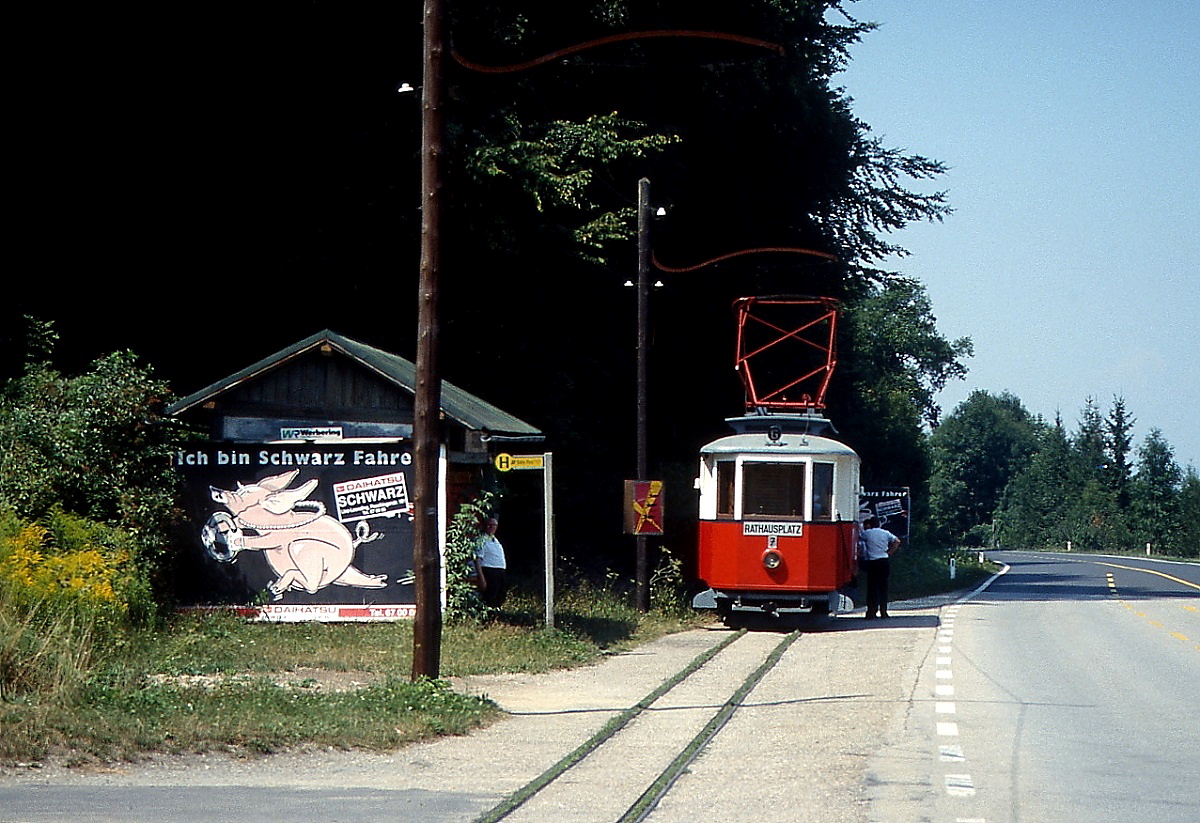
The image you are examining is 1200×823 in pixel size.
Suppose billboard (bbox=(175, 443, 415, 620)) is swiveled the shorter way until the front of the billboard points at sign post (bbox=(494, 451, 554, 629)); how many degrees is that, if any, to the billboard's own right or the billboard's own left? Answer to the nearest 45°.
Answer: approximately 90° to the billboard's own left

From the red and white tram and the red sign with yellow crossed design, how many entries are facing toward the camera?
2

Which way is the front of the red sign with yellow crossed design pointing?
toward the camera

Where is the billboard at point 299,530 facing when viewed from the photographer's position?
facing the viewer

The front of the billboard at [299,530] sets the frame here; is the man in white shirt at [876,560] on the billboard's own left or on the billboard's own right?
on the billboard's own left

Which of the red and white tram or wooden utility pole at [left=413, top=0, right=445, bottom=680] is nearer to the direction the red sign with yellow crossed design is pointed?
the wooden utility pole

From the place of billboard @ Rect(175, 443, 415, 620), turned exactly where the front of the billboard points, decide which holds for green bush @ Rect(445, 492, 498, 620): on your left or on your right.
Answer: on your left

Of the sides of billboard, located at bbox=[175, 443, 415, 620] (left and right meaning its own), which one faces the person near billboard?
left

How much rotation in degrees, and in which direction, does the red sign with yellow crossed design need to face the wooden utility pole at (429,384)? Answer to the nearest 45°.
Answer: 0° — it already faces it
